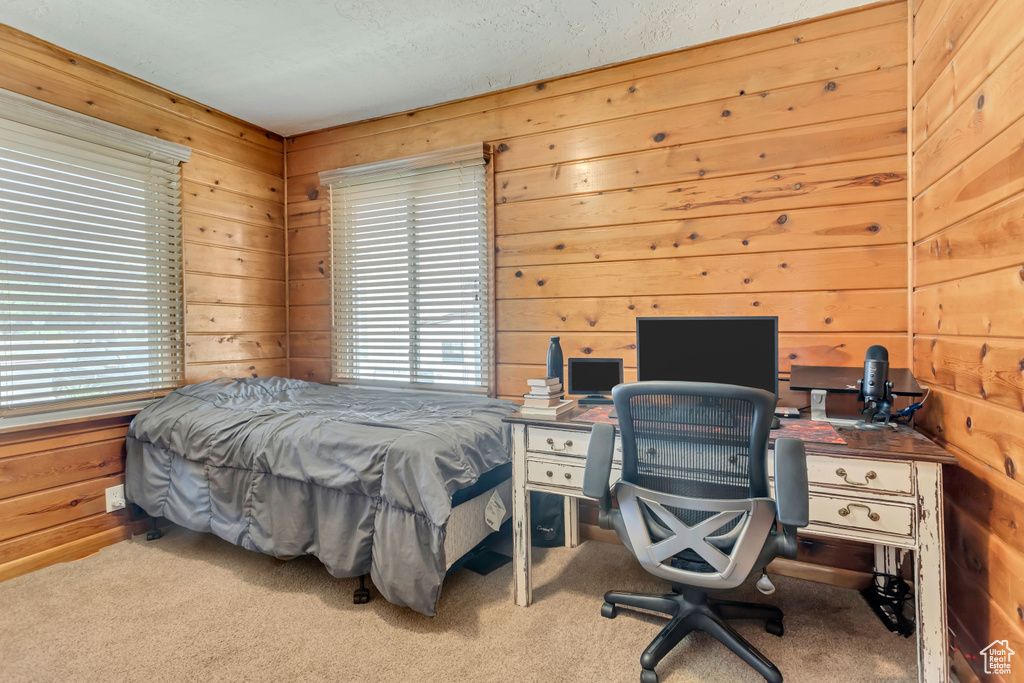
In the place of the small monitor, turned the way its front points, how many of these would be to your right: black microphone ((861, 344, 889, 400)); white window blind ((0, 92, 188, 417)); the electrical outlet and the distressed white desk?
2

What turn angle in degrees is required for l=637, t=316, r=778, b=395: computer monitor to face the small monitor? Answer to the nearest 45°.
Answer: approximately 90° to its right

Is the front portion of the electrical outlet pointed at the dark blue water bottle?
yes

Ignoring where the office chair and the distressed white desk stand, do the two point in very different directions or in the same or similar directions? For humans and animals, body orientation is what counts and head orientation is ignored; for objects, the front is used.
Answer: very different directions

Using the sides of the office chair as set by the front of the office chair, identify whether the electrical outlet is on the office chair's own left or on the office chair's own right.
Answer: on the office chair's own left

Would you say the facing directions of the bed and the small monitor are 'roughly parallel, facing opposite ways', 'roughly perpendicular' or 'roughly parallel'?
roughly perpendicular

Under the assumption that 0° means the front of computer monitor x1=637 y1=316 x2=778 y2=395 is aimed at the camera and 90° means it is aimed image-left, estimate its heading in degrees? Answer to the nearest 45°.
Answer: approximately 0°

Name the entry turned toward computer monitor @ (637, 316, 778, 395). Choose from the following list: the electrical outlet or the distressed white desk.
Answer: the electrical outlet

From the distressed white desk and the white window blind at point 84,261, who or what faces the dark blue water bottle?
the white window blind

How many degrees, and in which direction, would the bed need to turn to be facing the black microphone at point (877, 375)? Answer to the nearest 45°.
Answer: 0° — it already faces it

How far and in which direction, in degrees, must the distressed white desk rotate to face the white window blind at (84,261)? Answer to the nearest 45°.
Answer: approximately 90° to its right

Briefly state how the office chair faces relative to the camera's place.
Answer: facing away from the viewer

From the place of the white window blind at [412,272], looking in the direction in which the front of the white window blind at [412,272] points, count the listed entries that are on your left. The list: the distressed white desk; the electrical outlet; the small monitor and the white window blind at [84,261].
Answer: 2
